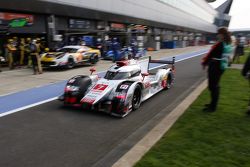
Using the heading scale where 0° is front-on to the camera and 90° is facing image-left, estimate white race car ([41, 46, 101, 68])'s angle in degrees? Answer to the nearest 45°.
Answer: approximately 45°

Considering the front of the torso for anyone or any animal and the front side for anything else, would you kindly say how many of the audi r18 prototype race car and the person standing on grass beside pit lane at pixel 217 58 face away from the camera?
0

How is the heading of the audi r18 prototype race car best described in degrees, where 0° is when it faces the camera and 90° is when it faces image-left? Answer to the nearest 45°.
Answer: approximately 45°

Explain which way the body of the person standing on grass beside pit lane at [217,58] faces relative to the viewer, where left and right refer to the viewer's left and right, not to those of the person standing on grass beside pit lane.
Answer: facing to the left of the viewer

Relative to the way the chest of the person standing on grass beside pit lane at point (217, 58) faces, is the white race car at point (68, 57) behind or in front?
in front

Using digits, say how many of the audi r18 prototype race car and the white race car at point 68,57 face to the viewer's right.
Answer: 0

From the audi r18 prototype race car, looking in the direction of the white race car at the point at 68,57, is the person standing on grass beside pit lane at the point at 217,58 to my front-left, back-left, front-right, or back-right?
back-right

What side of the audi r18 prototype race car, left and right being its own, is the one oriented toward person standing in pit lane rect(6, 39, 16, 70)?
right

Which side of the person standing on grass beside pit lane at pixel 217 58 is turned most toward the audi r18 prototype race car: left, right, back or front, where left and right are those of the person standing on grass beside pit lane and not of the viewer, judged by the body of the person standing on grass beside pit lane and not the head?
front

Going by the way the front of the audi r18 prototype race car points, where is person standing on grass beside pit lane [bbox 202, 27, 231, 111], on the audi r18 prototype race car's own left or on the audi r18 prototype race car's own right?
on the audi r18 prototype race car's own left
